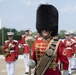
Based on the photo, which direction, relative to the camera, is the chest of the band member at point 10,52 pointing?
toward the camera

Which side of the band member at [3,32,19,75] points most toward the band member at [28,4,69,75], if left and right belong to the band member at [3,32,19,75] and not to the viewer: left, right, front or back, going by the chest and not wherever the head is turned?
front
